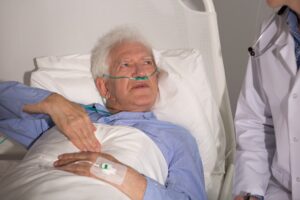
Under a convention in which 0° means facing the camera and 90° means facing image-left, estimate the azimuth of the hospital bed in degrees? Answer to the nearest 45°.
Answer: approximately 0°

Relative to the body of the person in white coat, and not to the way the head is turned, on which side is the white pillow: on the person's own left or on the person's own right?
on the person's own right

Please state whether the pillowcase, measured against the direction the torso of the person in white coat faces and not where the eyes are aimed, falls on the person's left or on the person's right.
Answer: on the person's right
